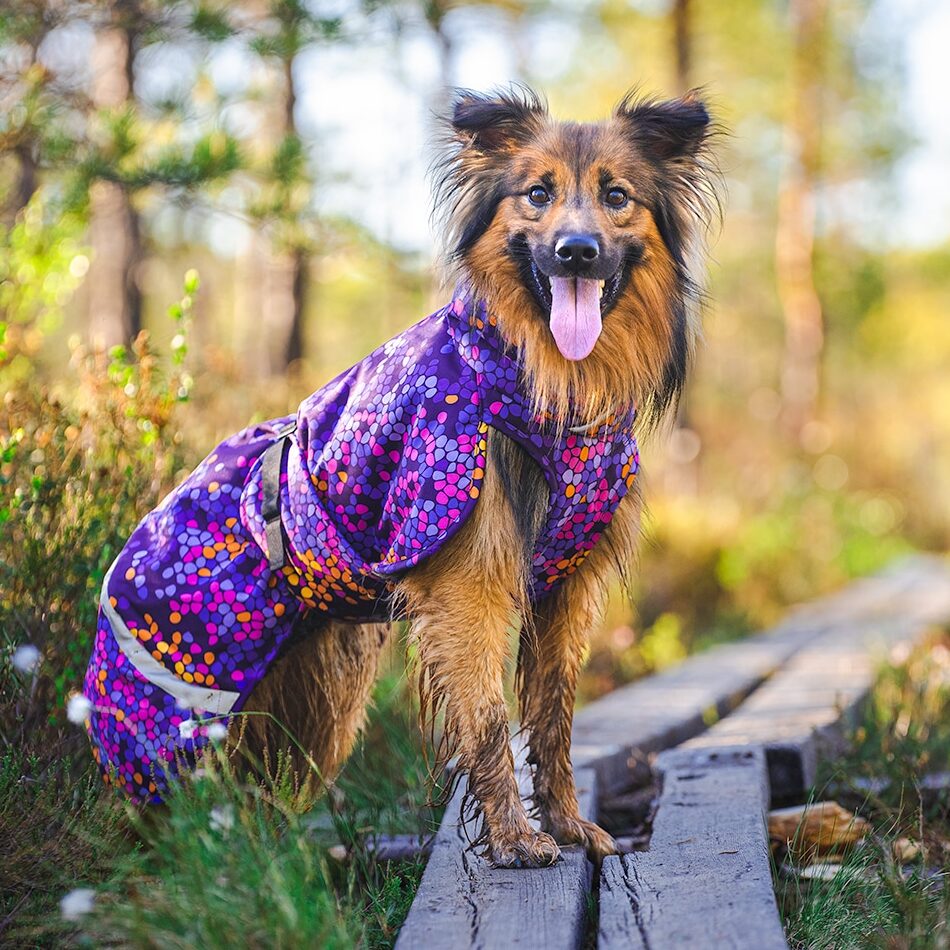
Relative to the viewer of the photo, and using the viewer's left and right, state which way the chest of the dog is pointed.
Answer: facing the viewer and to the right of the viewer

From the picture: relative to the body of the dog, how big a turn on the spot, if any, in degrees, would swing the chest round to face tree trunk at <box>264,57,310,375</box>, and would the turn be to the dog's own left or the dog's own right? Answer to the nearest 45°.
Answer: approximately 135° to the dog's own left

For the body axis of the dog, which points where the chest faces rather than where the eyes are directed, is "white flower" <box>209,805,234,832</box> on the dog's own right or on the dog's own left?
on the dog's own right

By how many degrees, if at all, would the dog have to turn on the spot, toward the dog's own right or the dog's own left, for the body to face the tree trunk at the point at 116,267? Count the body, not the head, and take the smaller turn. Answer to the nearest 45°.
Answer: approximately 135° to the dog's own left

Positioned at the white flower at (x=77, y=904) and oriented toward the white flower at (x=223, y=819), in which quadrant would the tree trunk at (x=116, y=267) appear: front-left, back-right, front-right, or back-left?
front-left

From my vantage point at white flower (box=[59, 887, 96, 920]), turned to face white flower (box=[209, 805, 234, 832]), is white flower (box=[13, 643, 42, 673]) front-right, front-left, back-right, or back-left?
front-left

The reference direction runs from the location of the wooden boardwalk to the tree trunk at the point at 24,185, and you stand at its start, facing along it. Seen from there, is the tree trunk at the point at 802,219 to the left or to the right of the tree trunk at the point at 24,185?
right

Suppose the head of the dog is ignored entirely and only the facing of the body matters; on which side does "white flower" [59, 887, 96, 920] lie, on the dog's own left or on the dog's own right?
on the dog's own right
